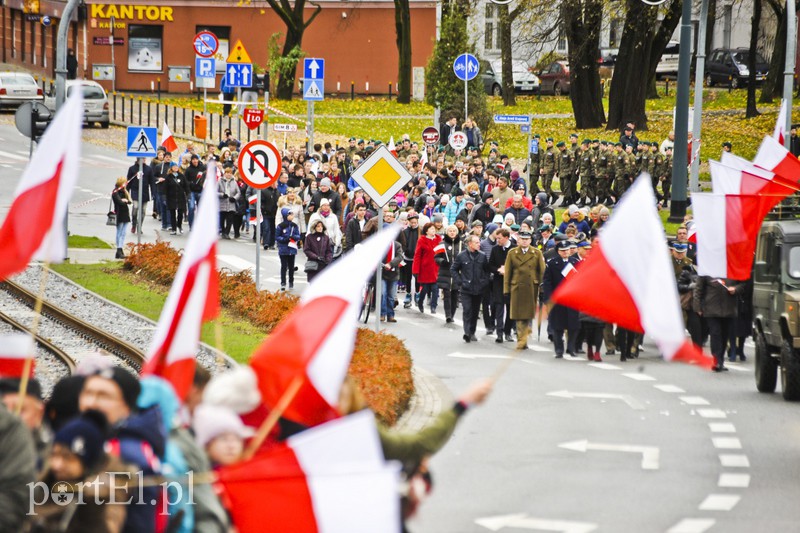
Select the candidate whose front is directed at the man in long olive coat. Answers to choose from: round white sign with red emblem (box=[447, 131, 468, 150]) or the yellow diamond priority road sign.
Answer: the round white sign with red emblem

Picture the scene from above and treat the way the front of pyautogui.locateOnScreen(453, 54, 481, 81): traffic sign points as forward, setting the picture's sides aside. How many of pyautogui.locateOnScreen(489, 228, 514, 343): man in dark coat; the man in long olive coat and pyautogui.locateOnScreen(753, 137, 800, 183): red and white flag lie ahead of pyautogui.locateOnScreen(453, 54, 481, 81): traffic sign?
3

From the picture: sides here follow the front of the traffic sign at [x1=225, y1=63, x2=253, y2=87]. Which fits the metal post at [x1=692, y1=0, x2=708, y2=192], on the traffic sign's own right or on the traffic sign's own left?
on the traffic sign's own left

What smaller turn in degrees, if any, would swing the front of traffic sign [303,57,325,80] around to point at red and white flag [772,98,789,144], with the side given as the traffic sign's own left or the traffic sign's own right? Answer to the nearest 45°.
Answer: approximately 45° to the traffic sign's own left

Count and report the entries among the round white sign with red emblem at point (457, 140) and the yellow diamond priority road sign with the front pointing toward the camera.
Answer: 2

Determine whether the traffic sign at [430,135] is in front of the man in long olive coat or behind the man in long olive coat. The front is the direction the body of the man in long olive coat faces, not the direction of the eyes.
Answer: behind

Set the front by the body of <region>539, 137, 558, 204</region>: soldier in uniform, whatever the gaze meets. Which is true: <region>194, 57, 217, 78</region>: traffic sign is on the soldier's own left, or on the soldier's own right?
on the soldier's own right

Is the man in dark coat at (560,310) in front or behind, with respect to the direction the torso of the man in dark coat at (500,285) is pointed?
in front

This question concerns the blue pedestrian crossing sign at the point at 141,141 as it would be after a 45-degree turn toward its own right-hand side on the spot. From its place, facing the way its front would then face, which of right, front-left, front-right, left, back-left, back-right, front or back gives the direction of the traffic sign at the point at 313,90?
back

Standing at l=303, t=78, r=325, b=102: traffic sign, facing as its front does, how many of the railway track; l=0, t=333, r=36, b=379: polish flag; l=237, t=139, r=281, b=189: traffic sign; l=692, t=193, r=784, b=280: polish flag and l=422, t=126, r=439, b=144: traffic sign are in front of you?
4

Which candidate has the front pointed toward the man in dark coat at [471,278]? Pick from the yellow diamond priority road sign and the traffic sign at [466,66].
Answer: the traffic sign

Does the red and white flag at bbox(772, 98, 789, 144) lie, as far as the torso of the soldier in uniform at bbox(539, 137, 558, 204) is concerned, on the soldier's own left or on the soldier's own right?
on the soldier's own left

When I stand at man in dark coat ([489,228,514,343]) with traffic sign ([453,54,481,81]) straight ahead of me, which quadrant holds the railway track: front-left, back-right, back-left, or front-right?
back-left

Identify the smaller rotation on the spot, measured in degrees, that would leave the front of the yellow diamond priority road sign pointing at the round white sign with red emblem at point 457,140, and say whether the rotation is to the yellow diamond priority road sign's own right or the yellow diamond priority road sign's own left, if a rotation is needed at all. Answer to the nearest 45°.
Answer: approximately 180°
